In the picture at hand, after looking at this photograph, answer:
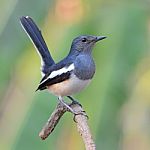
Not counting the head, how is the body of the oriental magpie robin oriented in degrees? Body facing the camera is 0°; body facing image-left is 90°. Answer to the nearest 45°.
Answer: approximately 270°
